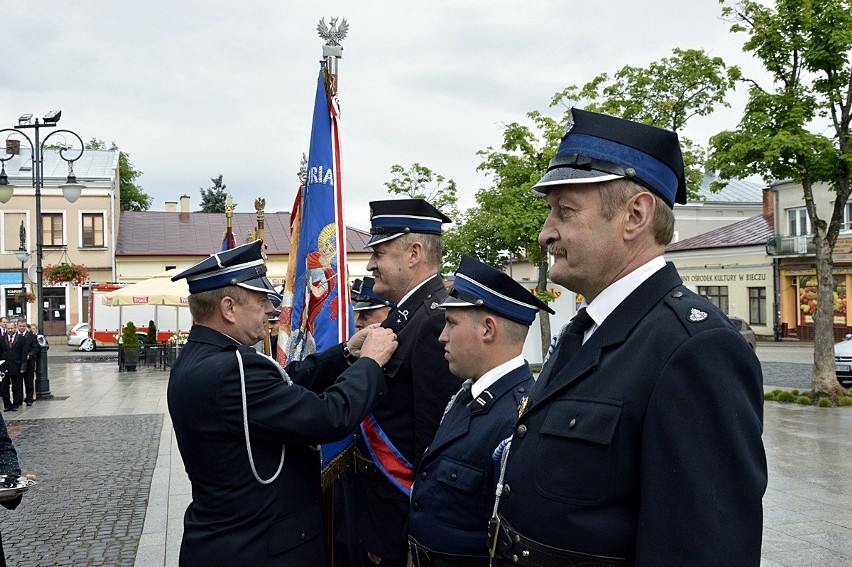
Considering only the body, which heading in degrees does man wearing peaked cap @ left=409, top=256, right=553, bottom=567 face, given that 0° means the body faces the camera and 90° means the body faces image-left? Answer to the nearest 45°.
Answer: approximately 90°

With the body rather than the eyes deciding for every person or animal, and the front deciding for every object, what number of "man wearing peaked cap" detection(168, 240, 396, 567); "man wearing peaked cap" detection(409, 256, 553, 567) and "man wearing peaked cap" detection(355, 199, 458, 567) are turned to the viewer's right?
1

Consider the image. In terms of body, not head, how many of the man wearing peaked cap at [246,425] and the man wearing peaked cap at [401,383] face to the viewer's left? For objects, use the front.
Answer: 1

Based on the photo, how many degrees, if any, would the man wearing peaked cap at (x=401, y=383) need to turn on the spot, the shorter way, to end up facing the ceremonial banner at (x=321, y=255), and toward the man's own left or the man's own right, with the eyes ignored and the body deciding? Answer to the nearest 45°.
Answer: approximately 45° to the man's own right

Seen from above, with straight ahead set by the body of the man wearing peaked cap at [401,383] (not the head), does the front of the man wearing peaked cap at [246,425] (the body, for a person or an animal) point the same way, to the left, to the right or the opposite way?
the opposite way

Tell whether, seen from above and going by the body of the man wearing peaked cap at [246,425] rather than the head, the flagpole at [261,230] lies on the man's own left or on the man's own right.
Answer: on the man's own left

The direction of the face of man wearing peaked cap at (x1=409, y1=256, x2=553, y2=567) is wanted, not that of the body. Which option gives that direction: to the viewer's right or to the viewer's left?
to the viewer's left

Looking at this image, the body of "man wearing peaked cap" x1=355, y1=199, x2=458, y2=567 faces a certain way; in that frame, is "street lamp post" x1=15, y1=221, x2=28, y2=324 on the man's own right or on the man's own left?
on the man's own right

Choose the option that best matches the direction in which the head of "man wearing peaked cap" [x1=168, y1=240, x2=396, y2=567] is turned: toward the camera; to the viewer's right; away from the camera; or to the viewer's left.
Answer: to the viewer's right

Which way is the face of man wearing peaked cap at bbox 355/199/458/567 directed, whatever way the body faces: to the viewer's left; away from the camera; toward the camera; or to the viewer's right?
to the viewer's left

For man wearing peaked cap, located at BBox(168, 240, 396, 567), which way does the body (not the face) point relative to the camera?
to the viewer's right

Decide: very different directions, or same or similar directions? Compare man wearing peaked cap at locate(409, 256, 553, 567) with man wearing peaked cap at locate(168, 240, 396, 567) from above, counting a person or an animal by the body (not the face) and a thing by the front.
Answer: very different directions

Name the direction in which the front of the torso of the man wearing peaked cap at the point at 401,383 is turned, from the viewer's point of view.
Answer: to the viewer's left
